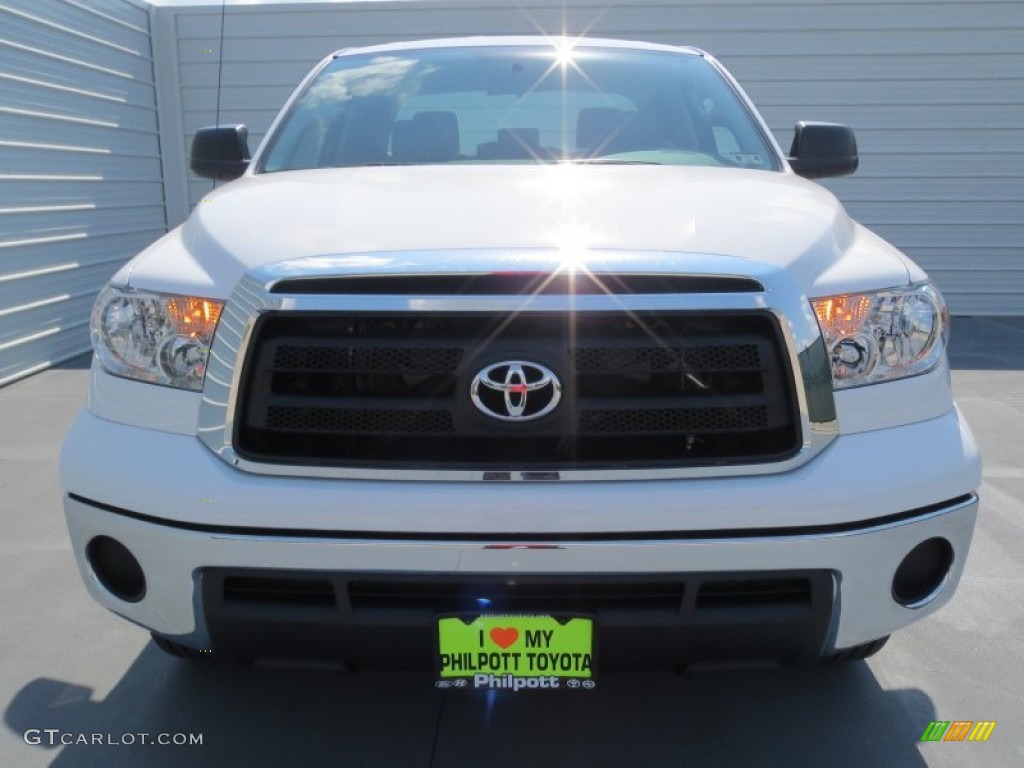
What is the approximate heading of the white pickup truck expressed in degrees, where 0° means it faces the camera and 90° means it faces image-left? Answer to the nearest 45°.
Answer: approximately 0°
